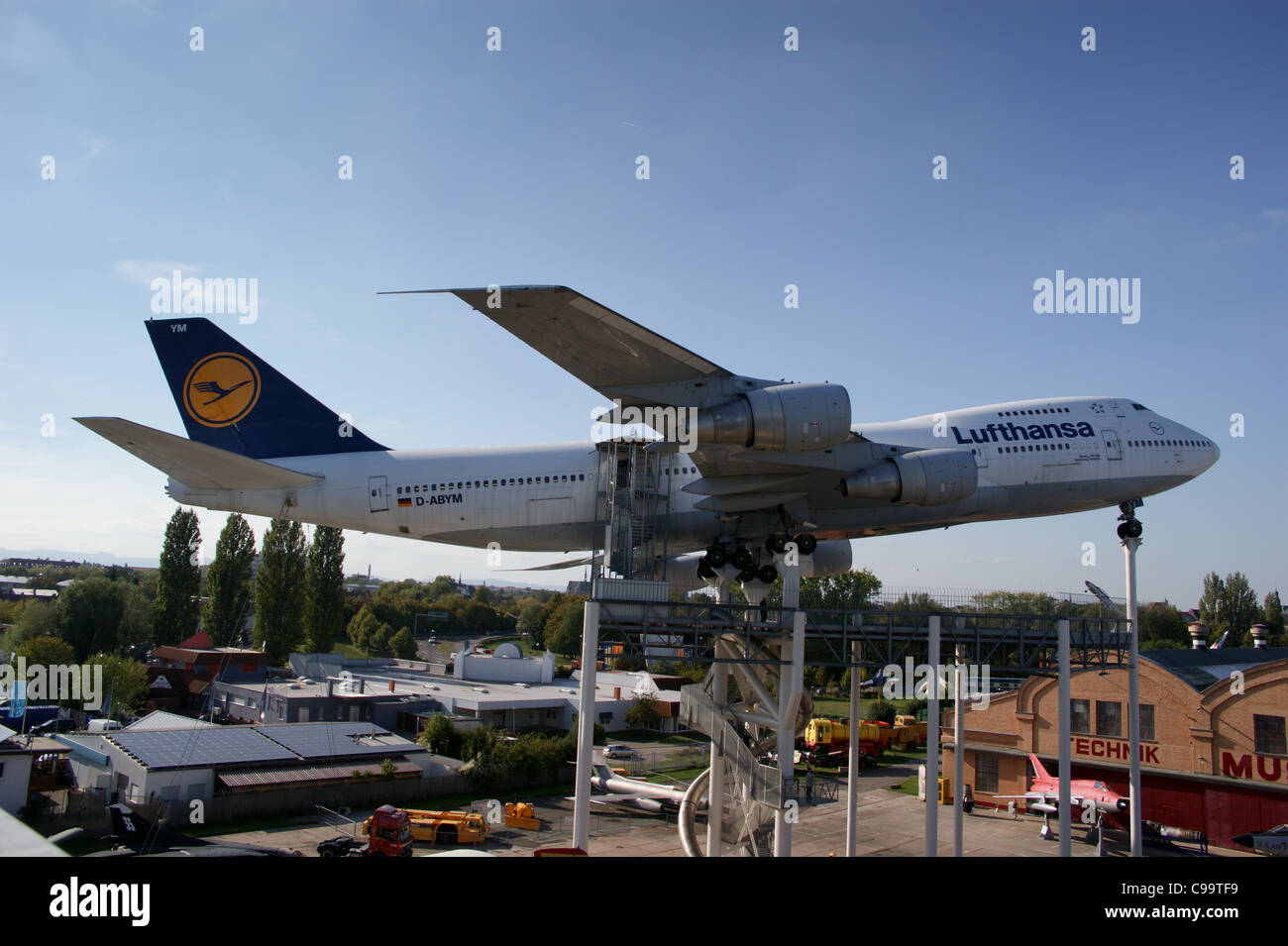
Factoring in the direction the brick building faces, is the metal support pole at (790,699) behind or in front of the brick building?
in front

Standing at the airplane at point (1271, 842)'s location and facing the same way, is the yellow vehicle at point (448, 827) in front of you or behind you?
in front

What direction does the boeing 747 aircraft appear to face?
to the viewer's right

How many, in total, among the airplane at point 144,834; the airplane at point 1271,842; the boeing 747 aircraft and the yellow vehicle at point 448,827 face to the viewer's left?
1

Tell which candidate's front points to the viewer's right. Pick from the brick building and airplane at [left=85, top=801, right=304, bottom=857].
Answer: the airplane

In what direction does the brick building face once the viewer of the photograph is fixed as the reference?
facing the viewer and to the left of the viewer

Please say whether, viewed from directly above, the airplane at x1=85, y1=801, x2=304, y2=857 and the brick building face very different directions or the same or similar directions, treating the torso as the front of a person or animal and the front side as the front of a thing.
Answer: very different directions

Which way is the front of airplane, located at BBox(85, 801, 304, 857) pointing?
to the viewer's right

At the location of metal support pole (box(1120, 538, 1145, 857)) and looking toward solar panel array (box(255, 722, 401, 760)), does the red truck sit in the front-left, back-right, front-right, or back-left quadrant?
front-left
